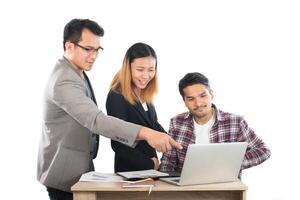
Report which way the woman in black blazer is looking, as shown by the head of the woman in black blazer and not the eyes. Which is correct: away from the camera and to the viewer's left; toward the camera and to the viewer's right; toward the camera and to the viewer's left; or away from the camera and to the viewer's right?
toward the camera and to the viewer's right

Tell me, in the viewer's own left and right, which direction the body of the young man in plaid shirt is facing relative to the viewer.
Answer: facing the viewer

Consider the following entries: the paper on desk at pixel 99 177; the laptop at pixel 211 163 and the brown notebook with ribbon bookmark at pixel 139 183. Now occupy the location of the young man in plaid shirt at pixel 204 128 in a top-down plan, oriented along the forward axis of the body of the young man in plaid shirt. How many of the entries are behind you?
0

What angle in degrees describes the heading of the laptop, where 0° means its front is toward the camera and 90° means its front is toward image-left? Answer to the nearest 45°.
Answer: approximately 135°

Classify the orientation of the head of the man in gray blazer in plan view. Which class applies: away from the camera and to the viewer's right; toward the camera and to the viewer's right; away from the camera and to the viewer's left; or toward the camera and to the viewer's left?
toward the camera and to the viewer's right

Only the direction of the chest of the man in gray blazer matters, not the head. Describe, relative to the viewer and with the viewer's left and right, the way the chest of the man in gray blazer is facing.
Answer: facing to the right of the viewer

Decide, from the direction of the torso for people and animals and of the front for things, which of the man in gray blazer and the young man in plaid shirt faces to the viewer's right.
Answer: the man in gray blazer

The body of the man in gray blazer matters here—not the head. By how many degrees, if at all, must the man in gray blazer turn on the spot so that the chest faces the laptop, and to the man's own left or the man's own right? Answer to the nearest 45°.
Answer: approximately 45° to the man's own right

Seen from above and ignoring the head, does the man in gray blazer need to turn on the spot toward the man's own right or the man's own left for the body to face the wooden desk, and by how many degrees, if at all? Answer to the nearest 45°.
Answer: approximately 45° to the man's own right

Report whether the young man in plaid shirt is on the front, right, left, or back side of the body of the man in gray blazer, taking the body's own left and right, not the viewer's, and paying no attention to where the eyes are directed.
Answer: front

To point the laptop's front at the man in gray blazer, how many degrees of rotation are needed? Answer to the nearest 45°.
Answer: approximately 45° to its left

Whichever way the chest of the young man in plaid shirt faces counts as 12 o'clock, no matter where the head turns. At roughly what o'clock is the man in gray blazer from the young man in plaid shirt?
The man in gray blazer is roughly at 2 o'clock from the young man in plaid shirt.

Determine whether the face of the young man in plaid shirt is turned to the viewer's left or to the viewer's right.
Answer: to the viewer's left

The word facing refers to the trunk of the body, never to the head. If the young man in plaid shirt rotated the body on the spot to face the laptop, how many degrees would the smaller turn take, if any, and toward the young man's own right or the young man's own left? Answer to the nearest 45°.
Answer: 0° — they already face it

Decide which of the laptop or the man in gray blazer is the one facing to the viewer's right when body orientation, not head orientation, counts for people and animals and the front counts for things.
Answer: the man in gray blazer

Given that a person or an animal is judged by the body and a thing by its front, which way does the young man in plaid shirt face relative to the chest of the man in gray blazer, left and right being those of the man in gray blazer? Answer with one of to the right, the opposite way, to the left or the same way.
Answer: to the right

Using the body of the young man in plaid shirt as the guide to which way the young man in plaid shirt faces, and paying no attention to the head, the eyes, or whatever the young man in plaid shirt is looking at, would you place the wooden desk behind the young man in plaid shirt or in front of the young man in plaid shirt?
in front
